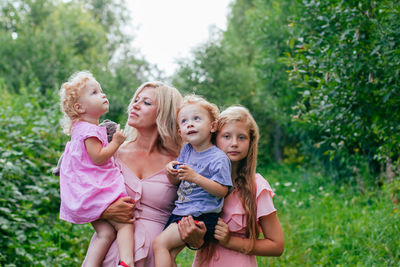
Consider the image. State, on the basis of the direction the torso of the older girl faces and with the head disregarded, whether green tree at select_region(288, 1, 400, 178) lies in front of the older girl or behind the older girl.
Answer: behind

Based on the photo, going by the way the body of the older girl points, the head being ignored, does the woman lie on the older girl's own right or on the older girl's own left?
on the older girl's own right

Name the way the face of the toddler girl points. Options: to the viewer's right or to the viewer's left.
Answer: to the viewer's right

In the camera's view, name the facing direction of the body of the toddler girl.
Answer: to the viewer's right

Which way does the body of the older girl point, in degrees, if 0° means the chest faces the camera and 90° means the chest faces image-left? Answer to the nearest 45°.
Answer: approximately 45°

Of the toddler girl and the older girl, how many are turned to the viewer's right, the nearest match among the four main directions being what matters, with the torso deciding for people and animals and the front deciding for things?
1

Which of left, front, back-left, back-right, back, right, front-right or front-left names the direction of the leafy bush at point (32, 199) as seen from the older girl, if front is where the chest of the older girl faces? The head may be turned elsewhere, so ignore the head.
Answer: right

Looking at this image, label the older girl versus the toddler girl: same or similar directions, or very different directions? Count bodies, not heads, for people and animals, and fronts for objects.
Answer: very different directions

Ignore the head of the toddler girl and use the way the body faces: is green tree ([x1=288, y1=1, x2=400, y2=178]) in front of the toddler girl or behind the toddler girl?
in front

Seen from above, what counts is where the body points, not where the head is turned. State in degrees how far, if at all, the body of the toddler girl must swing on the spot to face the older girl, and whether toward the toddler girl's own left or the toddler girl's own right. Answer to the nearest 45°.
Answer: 0° — they already face them
